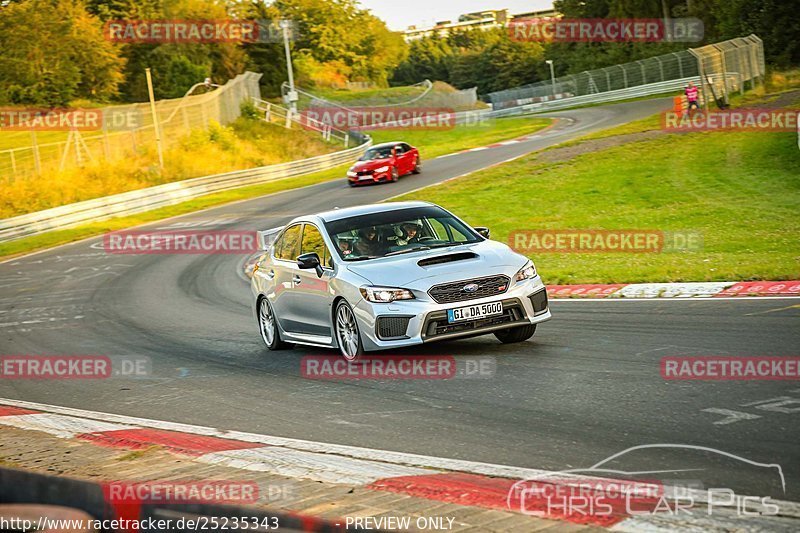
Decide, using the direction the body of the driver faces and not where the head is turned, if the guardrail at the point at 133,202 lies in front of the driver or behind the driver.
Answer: behind

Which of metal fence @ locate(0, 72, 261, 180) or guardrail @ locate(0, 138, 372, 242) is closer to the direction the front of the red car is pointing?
the guardrail

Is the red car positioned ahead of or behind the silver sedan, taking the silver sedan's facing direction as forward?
behind

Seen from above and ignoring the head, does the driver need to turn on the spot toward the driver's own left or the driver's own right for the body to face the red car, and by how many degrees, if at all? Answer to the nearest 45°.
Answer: approximately 135° to the driver's own left

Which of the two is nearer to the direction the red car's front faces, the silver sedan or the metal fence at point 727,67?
the silver sedan

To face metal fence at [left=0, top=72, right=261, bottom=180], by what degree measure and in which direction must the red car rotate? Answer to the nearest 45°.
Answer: approximately 90° to its right

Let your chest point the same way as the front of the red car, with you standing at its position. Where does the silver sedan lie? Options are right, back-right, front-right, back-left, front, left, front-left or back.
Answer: front-left

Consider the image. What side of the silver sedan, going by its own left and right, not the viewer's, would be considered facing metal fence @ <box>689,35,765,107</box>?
left

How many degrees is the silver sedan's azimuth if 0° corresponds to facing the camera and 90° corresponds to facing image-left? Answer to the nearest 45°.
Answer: approximately 315°

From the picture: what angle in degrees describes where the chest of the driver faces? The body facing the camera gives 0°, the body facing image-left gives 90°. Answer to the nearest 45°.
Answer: approximately 315°

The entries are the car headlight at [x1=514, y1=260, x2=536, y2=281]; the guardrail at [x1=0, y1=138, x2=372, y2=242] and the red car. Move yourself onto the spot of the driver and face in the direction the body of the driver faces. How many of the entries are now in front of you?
1
